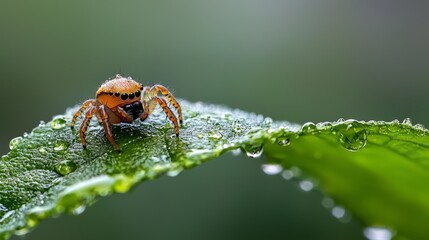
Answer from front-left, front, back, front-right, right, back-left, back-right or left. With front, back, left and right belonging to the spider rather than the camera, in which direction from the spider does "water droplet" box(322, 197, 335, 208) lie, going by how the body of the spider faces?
front-left

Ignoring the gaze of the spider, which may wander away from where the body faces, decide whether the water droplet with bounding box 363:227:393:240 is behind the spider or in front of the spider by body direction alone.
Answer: in front

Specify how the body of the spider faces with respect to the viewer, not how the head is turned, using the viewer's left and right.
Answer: facing the viewer and to the right of the viewer

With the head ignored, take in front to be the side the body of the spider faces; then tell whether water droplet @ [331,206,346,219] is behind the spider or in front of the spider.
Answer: in front

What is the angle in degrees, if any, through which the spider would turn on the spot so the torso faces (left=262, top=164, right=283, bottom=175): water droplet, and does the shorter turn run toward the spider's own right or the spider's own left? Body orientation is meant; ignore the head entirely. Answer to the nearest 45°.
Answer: approximately 45° to the spider's own left
